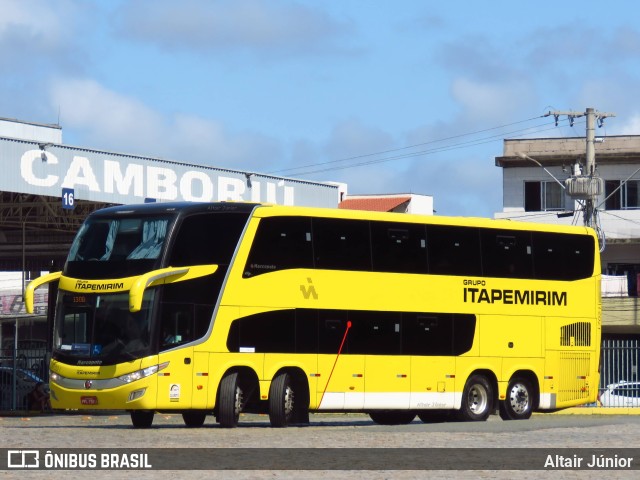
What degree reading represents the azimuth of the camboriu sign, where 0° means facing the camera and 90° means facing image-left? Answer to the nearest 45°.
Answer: approximately 315°

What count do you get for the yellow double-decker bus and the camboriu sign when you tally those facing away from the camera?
0

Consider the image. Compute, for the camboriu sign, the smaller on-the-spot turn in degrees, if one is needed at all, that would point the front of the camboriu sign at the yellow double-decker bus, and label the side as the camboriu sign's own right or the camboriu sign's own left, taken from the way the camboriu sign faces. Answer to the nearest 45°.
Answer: approximately 45° to the camboriu sign's own right

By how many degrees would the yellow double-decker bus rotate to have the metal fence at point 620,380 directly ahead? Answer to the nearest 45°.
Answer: approximately 180°

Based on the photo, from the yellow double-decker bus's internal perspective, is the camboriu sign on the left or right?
on its right

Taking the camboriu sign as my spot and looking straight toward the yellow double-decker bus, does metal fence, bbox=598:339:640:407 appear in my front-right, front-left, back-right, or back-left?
front-left

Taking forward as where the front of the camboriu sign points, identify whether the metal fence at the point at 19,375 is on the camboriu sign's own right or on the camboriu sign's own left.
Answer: on the camboriu sign's own right

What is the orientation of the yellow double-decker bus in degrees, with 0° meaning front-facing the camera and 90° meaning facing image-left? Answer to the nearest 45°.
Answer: approximately 45°
